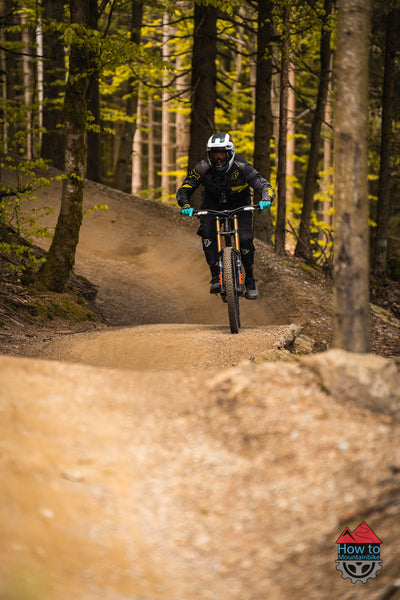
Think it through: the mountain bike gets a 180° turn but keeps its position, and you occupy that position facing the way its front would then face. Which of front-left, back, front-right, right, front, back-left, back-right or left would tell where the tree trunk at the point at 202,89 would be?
front

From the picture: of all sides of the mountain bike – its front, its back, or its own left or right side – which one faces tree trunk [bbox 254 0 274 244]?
back

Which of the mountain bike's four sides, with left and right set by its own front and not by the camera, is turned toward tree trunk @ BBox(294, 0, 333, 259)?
back

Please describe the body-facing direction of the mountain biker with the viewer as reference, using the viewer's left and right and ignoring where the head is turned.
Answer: facing the viewer

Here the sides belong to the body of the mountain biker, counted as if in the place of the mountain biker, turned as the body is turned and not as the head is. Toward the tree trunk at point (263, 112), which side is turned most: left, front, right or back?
back

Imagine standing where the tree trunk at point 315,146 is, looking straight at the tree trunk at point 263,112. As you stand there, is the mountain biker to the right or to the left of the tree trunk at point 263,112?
left

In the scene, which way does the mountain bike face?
toward the camera

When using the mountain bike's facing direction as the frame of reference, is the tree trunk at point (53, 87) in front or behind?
behind
